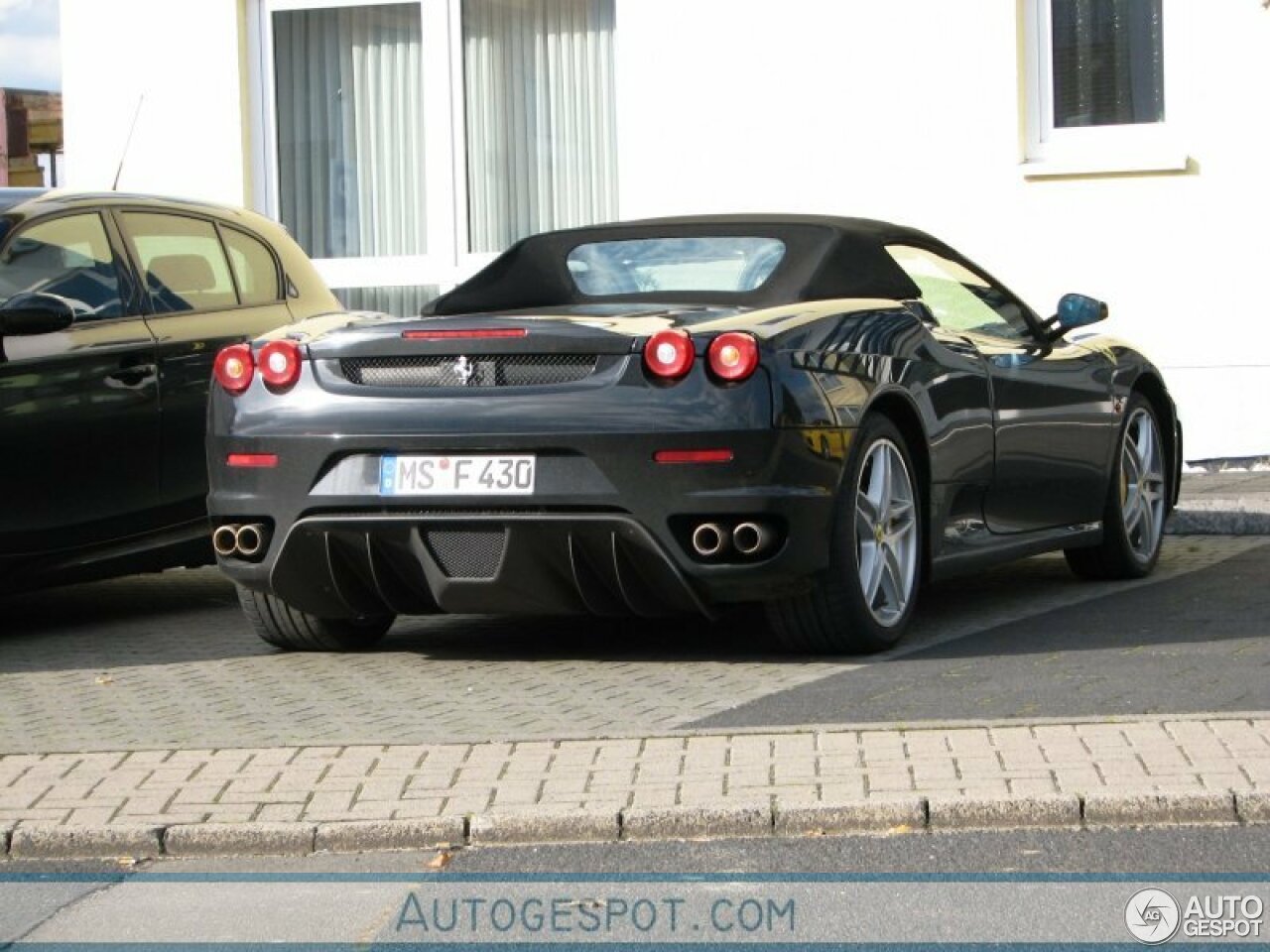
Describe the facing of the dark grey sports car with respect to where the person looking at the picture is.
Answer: facing away from the viewer and to the right of the viewer

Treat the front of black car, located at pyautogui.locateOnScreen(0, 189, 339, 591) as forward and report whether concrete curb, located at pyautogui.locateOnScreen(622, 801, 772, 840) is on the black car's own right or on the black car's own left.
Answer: on the black car's own left

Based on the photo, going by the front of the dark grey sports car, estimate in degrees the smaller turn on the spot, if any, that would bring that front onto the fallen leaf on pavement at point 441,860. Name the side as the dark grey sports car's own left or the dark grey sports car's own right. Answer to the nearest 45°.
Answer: approximately 135° to the dark grey sports car's own right

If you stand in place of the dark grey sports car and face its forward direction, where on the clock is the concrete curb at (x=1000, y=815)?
The concrete curb is roughly at 4 o'clock from the dark grey sports car.

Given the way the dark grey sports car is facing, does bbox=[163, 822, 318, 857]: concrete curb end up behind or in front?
behind

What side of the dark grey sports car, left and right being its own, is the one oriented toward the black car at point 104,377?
left

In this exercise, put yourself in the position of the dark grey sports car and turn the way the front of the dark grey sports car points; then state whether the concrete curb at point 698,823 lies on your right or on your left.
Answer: on your right

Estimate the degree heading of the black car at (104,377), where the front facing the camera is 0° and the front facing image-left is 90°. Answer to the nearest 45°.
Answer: approximately 45°
